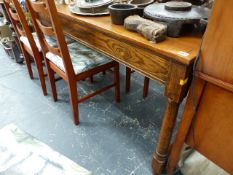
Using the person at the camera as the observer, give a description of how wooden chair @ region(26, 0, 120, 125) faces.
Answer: facing away from the viewer and to the right of the viewer

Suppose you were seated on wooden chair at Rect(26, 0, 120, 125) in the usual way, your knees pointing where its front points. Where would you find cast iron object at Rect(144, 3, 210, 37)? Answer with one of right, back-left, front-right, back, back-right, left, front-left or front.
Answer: right

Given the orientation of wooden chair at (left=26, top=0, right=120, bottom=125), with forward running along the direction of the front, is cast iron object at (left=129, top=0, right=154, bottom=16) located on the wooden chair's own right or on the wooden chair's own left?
on the wooden chair's own right

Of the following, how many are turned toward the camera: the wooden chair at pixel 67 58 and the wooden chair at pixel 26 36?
0

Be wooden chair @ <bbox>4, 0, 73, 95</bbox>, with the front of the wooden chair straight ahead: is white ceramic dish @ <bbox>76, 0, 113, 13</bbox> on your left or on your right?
on your right

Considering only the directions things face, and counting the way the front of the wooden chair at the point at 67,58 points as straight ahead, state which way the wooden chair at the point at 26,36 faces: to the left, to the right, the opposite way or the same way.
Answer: the same way

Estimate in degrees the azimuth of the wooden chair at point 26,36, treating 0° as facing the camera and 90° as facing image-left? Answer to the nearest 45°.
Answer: approximately 225°
